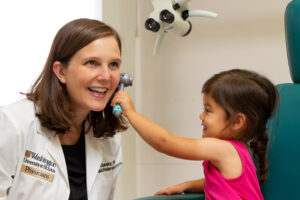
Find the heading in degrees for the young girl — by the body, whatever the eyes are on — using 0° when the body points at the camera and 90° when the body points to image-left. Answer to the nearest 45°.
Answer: approximately 90°

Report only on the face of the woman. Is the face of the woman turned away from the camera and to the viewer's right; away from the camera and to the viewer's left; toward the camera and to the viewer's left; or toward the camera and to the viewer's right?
toward the camera and to the viewer's right

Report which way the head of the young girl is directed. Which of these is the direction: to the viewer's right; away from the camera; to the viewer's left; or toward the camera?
to the viewer's left

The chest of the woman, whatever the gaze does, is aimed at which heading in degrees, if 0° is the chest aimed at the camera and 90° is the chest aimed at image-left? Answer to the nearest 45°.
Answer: approximately 315°

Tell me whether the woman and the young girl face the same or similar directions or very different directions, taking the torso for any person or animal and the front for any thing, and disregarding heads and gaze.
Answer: very different directions

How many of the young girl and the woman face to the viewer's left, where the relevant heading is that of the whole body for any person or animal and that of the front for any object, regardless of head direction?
1
